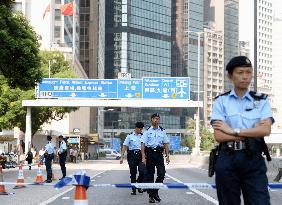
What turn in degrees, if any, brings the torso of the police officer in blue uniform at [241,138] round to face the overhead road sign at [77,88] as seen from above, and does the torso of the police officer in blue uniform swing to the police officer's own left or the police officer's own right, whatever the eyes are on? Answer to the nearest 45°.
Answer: approximately 180°

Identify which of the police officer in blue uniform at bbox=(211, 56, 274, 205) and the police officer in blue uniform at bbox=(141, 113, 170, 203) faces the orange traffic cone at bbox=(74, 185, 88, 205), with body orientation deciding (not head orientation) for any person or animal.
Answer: the police officer in blue uniform at bbox=(141, 113, 170, 203)

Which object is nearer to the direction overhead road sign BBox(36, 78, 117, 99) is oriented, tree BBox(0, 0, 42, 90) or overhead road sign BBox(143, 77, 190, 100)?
the tree

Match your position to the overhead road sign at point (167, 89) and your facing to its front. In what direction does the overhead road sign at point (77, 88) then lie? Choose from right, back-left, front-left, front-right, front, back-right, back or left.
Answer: right

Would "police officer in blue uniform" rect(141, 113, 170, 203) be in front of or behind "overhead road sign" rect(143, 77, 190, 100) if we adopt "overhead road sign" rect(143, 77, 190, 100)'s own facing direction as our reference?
in front

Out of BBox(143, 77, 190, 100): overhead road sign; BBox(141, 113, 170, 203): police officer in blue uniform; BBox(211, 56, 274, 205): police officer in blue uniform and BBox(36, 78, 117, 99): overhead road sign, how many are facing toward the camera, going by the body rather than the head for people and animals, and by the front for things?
4

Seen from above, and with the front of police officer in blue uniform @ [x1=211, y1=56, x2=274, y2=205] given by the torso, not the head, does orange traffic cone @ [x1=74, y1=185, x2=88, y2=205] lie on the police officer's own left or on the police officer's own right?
on the police officer's own right

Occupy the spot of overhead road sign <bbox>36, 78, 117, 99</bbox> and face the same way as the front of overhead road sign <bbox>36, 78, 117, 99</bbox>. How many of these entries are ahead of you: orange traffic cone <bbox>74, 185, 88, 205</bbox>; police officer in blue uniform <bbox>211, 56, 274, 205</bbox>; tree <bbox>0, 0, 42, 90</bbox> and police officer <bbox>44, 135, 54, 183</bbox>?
4

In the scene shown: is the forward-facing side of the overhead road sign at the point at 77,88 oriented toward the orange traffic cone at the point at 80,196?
yes

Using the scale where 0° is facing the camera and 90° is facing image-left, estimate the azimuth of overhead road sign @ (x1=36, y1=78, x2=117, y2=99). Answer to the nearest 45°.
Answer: approximately 0°

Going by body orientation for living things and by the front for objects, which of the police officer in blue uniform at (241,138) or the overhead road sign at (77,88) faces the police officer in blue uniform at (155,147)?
the overhead road sign

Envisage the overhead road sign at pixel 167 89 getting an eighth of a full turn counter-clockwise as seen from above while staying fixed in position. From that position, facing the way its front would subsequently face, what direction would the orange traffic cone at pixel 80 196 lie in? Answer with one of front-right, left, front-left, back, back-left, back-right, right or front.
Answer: front-right
